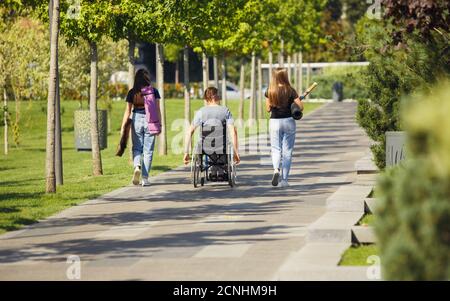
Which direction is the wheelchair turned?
away from the camera

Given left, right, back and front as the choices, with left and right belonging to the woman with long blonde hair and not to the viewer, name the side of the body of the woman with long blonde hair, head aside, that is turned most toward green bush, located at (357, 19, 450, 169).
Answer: right

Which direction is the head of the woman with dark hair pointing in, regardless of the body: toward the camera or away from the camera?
away from the camera

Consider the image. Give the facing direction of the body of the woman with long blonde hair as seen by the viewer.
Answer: away from the camera

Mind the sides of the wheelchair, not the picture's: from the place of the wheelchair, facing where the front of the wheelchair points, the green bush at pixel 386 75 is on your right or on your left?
on your right

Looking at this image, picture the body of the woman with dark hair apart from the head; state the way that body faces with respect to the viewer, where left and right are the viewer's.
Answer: facing away from the viewer

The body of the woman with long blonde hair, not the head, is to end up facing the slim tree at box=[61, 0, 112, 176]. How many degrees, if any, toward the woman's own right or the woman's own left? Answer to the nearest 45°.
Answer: approximately 45° to the woman's own left
